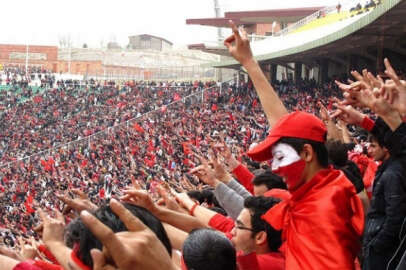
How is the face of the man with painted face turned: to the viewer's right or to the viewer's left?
to the viewer's left

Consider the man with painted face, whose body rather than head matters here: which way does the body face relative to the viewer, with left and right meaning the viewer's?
facing to the left of the viewer
